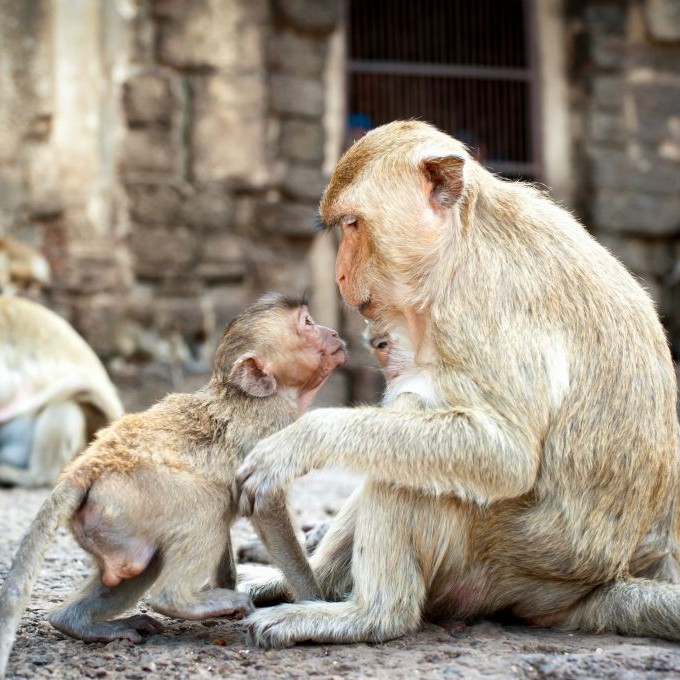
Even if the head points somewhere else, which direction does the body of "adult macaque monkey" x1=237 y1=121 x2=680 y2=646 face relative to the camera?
to the viewer's left

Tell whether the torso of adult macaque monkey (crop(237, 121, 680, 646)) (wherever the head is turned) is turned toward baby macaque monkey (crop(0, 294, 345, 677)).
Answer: yes

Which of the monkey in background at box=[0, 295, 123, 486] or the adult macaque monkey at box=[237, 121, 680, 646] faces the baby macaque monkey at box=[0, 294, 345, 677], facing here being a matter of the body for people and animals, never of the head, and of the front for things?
the adult macaque monkey

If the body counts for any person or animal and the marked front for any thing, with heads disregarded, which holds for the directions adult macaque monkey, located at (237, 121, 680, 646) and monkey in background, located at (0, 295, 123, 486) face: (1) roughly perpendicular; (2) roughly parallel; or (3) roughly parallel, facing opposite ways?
roughly parallel

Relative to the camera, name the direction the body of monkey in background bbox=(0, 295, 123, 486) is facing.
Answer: to the viewer's left

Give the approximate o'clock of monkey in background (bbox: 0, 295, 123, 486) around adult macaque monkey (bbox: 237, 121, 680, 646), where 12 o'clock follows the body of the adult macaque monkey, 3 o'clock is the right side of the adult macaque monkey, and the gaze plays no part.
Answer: The monkey in background is roughly at 2 o'clock from the adult macaque monkey.
